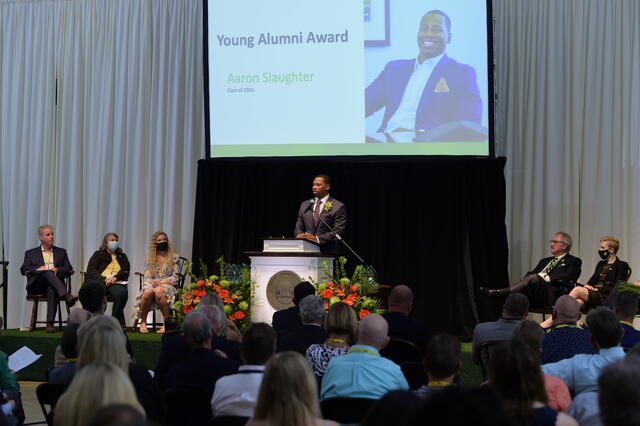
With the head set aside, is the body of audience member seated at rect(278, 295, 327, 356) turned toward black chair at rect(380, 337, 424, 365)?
no

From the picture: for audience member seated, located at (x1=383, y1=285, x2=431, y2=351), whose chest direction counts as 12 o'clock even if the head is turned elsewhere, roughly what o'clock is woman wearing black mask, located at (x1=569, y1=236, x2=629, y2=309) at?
The woman wearing black mask is roughly at 1 o'clock from the audience member seated.

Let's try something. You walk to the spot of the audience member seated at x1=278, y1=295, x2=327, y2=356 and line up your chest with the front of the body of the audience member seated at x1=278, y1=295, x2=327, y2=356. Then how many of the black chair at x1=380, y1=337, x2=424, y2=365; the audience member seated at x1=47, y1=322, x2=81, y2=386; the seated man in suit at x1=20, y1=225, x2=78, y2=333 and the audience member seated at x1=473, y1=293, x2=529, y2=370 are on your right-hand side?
2

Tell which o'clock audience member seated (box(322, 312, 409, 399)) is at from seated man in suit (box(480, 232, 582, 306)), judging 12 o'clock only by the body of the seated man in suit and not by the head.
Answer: The audience member seated is roughly at 11 o'clock from the seated man in suit.

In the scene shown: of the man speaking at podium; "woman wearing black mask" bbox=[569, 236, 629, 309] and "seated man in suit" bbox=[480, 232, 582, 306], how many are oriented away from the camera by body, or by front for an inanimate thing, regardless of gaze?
0

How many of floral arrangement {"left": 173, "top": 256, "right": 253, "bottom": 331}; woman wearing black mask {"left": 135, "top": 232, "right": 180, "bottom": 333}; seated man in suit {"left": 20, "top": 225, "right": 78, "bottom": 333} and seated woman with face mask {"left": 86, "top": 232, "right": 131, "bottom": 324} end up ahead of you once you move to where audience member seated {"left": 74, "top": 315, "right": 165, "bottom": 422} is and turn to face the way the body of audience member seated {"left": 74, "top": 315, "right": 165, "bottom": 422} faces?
4

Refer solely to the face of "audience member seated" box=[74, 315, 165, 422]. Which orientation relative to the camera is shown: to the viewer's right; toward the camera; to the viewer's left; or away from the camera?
away from the camera

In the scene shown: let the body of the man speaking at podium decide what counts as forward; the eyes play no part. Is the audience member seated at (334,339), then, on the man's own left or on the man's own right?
on the man's own left

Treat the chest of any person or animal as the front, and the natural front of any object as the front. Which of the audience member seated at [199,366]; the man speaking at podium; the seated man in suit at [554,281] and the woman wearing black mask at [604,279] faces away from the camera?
the audience member seated

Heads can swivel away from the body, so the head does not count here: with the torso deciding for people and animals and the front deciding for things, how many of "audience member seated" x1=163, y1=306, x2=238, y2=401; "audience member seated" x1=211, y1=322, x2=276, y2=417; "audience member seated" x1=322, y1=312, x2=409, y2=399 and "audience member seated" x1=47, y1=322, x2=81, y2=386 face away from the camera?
4

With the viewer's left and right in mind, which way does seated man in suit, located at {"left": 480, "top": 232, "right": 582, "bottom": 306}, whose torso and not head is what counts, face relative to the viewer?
facing the viewer and to the left of the viewer

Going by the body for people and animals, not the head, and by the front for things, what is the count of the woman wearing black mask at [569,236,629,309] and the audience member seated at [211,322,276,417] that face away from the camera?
1

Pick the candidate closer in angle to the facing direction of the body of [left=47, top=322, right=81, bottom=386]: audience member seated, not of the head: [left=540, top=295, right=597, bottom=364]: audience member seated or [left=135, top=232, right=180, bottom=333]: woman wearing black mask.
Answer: the woman wearing black mask

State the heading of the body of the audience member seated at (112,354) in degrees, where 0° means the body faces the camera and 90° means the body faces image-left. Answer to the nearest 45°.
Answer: approximately 180°

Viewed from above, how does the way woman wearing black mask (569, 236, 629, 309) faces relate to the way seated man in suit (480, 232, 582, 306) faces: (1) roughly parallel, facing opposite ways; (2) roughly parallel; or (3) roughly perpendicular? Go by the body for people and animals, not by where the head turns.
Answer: roughly parallel

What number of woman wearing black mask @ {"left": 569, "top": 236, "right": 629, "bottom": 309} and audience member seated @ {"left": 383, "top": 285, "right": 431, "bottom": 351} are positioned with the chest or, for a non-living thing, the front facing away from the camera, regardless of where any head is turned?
1

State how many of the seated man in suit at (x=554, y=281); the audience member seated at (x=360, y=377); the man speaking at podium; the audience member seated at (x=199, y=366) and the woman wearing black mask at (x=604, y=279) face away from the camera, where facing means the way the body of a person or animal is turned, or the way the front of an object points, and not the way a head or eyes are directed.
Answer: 2

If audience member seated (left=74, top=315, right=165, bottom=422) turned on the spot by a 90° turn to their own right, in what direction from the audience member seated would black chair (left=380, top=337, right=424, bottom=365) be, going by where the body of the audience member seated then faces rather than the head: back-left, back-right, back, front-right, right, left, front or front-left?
front-left

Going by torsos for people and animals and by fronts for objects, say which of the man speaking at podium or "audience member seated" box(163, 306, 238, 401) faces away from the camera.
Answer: the audience member seated

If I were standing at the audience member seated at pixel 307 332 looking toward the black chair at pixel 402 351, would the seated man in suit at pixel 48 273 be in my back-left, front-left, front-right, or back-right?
back-left

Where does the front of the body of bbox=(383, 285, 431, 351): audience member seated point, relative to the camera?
away from the camera
